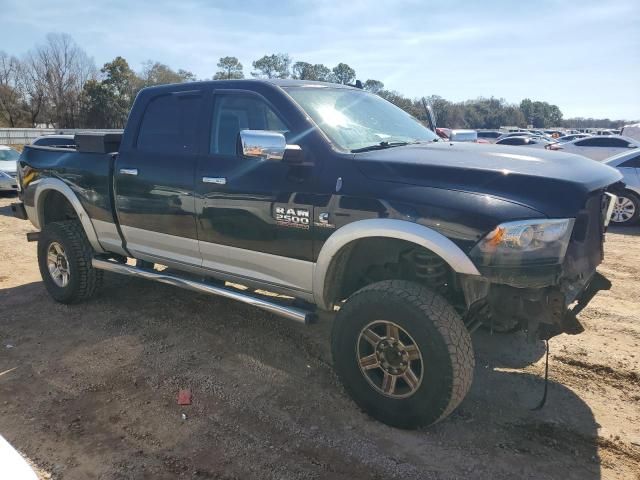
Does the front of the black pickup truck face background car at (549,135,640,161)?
no

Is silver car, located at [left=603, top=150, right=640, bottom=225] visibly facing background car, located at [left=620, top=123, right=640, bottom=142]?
no

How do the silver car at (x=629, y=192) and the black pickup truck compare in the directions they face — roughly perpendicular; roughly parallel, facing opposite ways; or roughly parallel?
roughly parallel

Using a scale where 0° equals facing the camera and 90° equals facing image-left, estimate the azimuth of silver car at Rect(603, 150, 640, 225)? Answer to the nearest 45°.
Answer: approximately 270°

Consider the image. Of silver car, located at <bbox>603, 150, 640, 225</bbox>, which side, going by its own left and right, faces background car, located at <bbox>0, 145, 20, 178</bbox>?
back

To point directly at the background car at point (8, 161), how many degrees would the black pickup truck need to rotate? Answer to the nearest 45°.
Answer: approximately 180°

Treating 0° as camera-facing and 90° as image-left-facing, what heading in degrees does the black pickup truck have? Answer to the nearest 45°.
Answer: approximately 315°

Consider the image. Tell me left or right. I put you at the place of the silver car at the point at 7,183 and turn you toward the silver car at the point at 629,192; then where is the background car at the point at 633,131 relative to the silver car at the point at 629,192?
left

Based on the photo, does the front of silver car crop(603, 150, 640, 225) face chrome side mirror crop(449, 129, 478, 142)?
no
